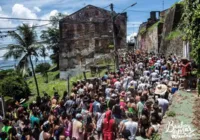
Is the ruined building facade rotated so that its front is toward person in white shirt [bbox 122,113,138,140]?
yes

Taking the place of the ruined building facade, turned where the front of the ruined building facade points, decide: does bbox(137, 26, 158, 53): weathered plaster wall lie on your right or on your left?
on your left

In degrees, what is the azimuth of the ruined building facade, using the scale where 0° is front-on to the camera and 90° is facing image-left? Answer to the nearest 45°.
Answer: approximately 0°
